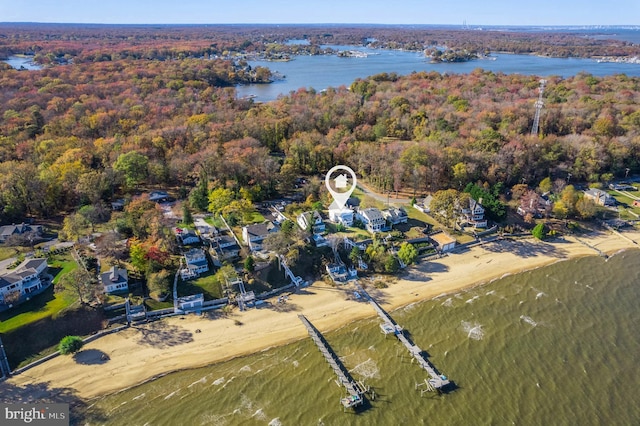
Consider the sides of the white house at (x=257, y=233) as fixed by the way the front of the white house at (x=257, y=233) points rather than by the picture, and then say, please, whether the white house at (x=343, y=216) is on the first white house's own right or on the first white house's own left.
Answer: on the first white house's own left

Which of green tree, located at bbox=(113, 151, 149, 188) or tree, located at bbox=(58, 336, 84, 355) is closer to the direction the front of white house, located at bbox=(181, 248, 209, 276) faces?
the tree

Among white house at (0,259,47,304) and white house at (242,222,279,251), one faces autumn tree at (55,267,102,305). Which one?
white house at (0,259,47,304)

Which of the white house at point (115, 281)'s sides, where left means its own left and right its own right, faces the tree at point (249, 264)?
left

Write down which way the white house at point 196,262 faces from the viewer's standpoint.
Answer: facing the viewer and to the right of the viewer

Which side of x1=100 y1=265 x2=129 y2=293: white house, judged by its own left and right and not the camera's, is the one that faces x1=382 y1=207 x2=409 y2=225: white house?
left

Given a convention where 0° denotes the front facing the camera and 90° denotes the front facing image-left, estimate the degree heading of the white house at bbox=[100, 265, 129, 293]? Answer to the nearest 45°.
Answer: approximately 0°

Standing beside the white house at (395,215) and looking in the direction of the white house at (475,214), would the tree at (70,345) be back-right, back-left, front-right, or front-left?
back-right

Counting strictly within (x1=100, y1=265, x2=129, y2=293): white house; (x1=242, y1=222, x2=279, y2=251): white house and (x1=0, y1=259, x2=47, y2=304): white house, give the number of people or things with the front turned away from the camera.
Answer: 0

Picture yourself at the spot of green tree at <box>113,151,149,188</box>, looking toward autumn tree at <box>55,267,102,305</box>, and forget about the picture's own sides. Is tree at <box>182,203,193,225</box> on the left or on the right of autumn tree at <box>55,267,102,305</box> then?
left

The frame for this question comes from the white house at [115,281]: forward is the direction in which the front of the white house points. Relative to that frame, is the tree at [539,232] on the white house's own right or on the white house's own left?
on the white house's own left

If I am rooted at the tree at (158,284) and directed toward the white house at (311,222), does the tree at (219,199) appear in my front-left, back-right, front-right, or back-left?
front-left

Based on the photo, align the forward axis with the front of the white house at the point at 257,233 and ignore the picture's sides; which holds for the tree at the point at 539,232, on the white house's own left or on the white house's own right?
on the white house's own left
